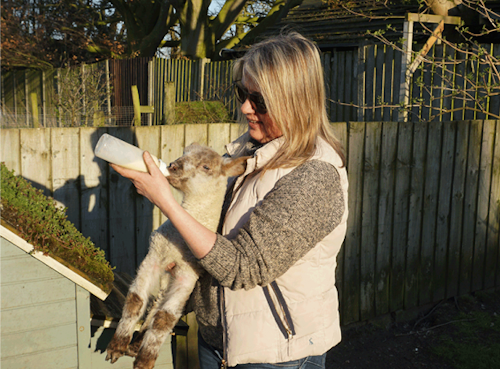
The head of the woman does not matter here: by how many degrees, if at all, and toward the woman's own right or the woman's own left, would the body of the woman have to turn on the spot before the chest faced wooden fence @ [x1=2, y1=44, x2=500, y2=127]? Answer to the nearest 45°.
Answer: approximately 90° to the woman's own right

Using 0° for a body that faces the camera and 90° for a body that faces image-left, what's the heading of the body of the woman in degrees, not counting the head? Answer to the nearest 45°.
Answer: approximately 90°

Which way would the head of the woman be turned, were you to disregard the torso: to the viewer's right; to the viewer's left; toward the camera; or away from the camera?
to the viewer's left
